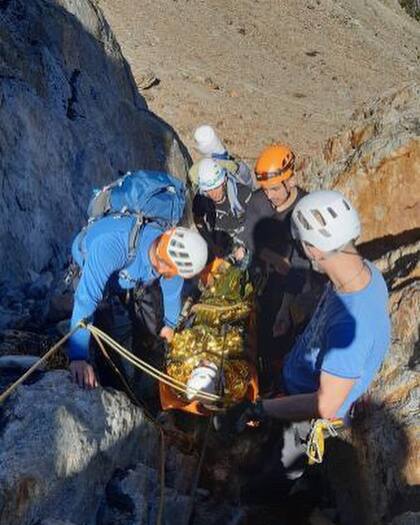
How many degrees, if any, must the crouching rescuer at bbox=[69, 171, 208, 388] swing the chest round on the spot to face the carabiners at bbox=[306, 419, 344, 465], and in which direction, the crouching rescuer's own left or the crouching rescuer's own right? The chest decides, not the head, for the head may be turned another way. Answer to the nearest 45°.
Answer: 0° — they already face it

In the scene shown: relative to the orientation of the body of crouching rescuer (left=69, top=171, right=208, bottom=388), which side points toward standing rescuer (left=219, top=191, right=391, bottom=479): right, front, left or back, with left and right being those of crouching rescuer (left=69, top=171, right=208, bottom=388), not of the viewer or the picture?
front

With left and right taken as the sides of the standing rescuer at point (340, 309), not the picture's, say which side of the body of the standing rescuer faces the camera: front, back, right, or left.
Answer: left

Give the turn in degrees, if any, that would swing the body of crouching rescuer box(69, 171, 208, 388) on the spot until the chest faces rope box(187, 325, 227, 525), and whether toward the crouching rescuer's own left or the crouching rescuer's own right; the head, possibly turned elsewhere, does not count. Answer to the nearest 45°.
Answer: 0° — they already face it

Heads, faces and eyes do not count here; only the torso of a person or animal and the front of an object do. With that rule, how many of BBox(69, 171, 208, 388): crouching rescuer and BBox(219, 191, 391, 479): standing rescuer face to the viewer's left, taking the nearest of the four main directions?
1
